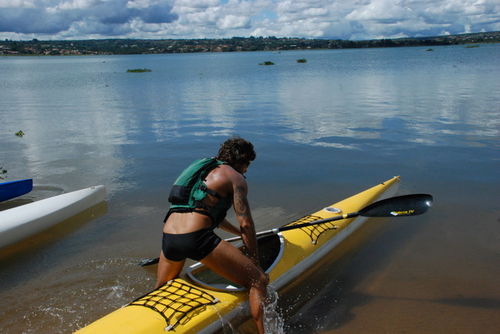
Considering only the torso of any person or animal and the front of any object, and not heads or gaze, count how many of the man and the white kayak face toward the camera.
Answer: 0

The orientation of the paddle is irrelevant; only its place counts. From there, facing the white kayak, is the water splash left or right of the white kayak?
left

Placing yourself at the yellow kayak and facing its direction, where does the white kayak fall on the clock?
The white kayak is roughly at 9 o'clock from the yellow kayak.

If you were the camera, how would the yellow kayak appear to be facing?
facing away from the viewer and to the right of the viewer

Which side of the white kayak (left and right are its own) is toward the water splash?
right

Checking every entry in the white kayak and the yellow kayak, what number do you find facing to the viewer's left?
0

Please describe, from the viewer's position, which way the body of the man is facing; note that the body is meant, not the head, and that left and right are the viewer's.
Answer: facing away from the viewer and to the right of the viewer

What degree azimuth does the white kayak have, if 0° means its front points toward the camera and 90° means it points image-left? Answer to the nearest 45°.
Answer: approximately 225°

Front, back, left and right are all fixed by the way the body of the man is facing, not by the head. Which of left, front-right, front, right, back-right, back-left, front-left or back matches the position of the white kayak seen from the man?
left

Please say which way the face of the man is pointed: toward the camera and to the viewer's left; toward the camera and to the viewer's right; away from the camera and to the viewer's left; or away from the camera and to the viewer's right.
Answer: away from the camera and to the viewer's right
